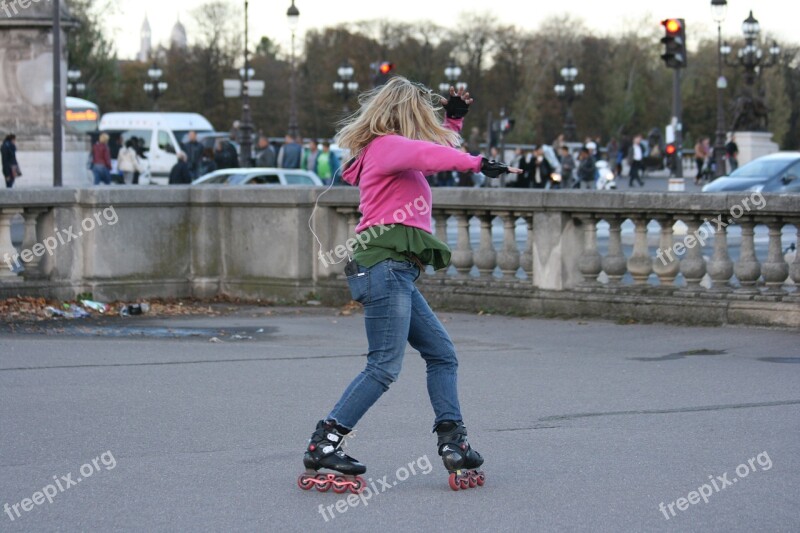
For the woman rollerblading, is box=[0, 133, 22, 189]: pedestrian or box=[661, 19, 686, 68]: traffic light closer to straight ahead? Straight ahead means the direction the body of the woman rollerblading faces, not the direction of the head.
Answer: the traffic light

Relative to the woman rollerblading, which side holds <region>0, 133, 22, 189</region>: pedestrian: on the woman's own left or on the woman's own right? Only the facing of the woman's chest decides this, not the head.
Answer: on the woman's own left

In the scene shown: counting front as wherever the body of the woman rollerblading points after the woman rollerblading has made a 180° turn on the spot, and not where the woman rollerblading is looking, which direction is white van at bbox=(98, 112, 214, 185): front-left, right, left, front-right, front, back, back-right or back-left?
right

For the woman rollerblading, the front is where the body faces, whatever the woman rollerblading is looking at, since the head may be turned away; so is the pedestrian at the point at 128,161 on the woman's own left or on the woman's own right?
on the woman's own left

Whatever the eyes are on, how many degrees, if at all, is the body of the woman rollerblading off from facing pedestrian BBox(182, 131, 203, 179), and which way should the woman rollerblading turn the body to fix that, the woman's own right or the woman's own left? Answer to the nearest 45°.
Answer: approximately 90° to the woman's own left

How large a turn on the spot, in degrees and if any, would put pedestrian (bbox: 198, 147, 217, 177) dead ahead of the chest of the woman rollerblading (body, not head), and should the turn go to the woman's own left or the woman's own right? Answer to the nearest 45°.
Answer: approximately 90° to the woman's own left
